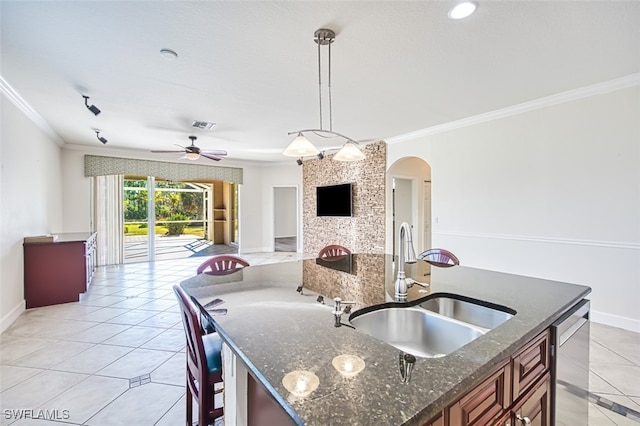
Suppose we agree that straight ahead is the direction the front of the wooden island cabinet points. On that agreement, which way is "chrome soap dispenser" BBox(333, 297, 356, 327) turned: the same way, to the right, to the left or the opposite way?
to the left

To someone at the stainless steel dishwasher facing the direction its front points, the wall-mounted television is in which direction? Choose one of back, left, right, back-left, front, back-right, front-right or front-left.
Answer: back

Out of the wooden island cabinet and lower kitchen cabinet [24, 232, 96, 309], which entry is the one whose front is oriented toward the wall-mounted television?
the lower kitchen cabinet

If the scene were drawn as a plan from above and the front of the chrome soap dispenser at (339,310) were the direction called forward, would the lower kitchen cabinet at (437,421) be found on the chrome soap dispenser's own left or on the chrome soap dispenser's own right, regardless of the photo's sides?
on the chrome soap dispenser's own right

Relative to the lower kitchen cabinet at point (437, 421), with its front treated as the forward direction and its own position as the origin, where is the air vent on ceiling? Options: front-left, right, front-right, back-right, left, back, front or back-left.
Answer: back

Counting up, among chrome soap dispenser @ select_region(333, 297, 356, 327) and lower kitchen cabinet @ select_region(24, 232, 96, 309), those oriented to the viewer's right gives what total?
2

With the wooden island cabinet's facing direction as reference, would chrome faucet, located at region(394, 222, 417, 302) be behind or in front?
behind

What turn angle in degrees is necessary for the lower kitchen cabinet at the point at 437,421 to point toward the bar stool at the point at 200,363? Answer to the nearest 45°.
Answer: approximately 135° to its right

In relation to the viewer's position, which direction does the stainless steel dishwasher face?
facing the viewer and to the right of the viewer

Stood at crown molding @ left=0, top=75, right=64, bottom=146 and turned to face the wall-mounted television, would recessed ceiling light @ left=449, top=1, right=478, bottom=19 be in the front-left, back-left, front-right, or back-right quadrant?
front-right

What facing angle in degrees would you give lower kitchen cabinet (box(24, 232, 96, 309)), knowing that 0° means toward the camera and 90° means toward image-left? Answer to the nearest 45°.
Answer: approximately 270°

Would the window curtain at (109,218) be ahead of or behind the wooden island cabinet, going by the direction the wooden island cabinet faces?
behind

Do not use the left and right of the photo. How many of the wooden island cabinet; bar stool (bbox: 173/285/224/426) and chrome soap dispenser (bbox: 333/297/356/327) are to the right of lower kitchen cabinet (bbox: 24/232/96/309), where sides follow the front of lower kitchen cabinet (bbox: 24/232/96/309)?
3

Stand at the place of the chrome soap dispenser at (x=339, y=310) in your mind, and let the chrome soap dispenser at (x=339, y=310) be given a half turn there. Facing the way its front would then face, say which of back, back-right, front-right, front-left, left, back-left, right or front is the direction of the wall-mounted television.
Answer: right

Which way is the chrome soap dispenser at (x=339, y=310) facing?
to the viewer's right
